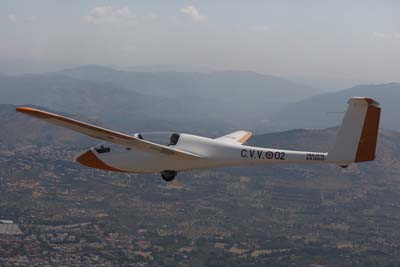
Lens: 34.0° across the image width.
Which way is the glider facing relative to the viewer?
to the viewer's left
